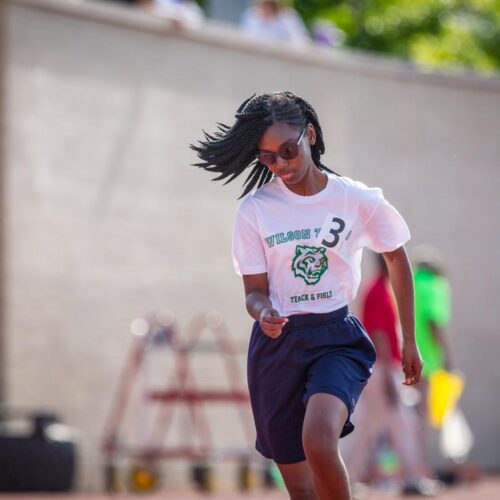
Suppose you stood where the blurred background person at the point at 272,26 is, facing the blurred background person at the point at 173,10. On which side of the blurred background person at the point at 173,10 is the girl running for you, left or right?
left

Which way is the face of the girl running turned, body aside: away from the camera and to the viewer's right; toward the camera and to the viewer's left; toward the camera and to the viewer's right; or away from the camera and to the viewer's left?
toward the camera and to the viewer's left

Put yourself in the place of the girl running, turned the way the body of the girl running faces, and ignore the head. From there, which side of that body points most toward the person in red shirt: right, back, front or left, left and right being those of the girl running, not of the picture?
back

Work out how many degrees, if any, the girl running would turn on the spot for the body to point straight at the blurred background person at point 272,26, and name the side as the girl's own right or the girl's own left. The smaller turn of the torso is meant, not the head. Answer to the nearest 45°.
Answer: approximately 180°

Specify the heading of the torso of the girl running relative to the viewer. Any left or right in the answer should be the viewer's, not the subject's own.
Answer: facing the viewer
